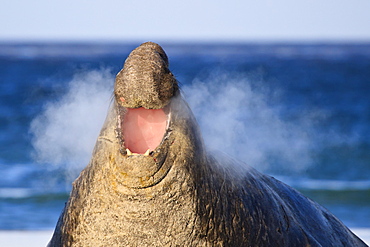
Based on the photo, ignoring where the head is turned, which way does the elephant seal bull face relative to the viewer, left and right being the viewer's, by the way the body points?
facing the viewer and to the left of the viewer
